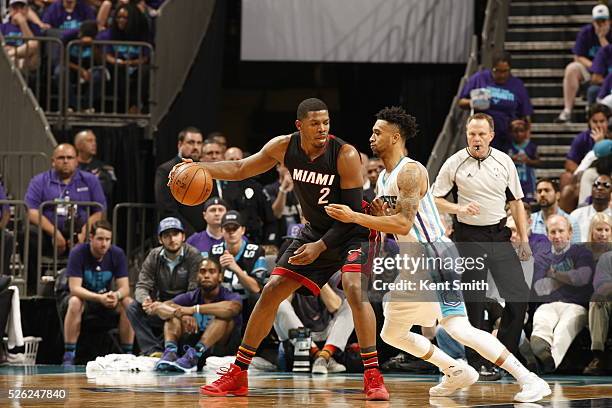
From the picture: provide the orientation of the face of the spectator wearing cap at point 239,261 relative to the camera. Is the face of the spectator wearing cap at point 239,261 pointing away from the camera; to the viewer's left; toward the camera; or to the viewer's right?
toward the camera

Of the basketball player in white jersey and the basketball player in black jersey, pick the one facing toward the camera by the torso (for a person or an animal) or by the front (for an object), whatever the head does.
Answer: the basketball player in black jersey

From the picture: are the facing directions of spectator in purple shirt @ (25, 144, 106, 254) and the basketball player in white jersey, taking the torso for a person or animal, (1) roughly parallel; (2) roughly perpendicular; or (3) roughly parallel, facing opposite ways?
roughly perpendicular

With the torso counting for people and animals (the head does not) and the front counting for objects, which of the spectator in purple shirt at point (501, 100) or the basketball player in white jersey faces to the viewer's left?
the basketball player in white jersey

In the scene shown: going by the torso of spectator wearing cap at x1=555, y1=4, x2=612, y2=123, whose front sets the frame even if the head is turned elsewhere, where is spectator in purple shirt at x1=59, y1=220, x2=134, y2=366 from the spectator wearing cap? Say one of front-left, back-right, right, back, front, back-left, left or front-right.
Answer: front

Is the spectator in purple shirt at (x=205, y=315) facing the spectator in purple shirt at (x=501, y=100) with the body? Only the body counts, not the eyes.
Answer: no

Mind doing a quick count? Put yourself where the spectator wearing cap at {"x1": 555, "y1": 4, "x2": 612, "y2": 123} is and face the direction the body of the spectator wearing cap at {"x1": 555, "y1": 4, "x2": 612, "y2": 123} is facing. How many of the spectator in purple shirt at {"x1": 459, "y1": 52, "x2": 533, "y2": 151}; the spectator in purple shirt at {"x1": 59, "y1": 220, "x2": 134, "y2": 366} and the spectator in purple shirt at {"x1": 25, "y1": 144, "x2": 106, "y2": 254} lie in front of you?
3

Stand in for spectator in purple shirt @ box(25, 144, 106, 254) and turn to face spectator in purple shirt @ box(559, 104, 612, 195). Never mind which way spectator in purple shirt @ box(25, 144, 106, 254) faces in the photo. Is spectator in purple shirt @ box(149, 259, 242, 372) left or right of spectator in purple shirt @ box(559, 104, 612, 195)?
right

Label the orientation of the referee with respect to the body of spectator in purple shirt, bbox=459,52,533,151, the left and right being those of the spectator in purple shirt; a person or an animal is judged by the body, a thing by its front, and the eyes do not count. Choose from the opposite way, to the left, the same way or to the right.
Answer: the same way

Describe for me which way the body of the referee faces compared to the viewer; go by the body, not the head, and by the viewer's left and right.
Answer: facing the viewer

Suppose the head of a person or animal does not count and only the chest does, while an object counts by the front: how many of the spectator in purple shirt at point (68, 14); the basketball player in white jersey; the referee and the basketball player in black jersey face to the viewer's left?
1

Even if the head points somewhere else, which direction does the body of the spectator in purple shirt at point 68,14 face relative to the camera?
toward the camera

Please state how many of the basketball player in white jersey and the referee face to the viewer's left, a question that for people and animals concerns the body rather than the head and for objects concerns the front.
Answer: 1

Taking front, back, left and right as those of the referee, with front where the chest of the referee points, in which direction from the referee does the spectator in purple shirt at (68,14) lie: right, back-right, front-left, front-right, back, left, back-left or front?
back-right

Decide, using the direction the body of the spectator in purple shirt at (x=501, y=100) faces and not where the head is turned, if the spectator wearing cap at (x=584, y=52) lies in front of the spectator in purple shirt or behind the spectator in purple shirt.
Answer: behind

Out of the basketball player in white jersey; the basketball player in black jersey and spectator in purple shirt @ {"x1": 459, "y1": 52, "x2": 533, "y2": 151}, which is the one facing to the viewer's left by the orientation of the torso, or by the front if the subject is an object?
the basketball player in white jersey
